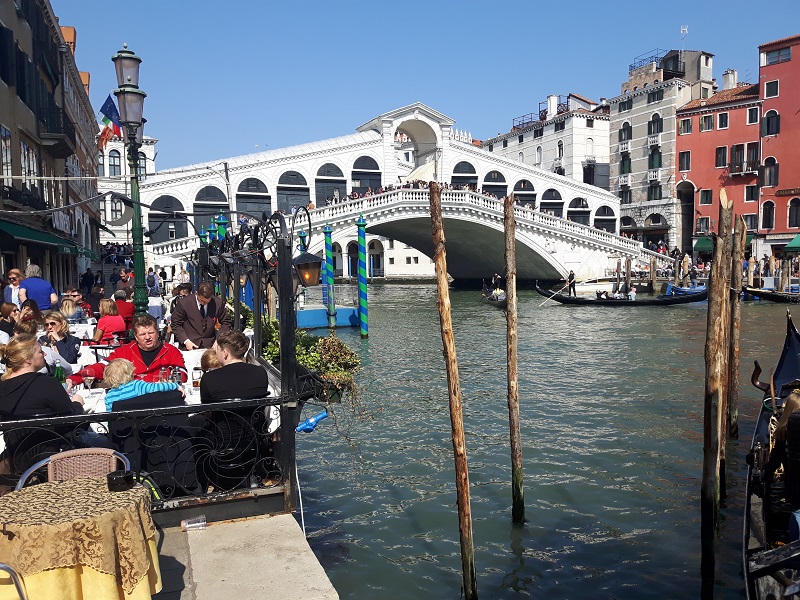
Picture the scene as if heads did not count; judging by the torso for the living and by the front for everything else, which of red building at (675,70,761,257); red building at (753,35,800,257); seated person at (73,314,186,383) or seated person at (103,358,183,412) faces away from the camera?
seated person at (103,358,183,412)

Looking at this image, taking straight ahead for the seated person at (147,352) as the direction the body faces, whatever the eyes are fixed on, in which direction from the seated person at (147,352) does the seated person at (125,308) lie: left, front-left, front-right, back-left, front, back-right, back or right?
back

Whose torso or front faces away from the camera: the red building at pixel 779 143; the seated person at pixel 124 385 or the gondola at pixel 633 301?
the seated person

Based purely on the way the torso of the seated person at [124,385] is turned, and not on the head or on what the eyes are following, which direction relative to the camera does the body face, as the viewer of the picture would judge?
away from the camera

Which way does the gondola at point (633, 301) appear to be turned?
to the viewer's right

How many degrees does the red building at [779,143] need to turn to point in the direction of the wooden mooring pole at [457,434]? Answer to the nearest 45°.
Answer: approximately 45° to its left

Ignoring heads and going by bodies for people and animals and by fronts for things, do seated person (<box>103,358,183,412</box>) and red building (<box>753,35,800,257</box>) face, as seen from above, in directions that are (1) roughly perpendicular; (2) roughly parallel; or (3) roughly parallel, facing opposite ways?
roughly perpendicular

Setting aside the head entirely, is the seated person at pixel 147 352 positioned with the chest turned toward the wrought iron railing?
yes

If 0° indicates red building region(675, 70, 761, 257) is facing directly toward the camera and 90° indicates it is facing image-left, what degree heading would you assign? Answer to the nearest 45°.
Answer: approximately 45°

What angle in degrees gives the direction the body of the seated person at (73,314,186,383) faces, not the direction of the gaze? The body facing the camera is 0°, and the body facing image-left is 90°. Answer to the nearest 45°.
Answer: approximately 0°

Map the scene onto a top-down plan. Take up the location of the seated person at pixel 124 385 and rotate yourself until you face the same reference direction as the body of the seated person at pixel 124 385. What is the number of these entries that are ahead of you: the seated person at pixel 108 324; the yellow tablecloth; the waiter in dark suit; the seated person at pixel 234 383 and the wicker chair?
2

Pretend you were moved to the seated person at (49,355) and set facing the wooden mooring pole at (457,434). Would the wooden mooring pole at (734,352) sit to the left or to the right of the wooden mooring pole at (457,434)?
left

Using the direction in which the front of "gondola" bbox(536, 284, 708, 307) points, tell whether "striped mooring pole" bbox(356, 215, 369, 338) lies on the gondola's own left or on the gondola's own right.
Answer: on the gondola's own right

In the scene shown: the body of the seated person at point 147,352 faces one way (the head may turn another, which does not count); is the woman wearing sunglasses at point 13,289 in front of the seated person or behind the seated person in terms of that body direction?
behind
